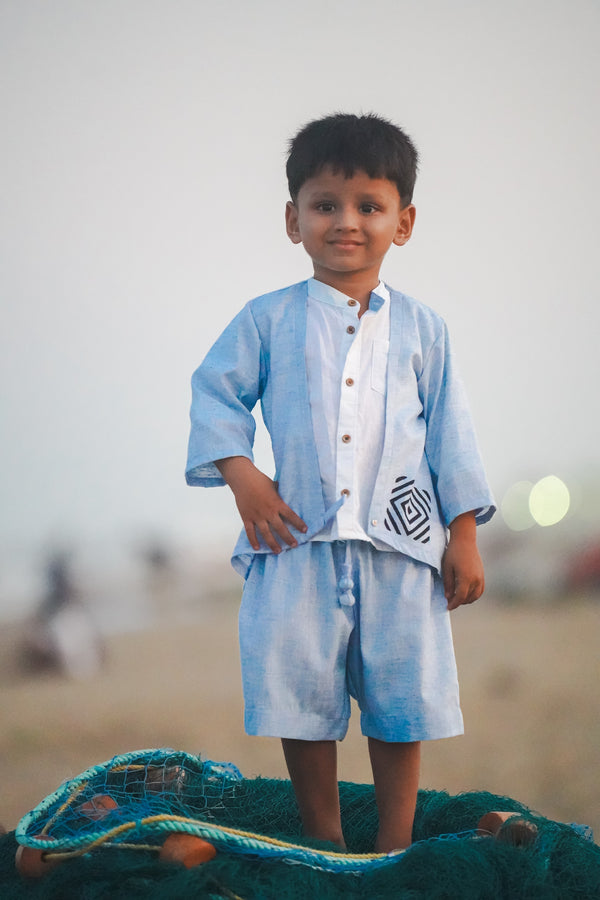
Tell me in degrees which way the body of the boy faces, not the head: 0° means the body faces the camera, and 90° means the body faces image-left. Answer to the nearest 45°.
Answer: approximately 0°
